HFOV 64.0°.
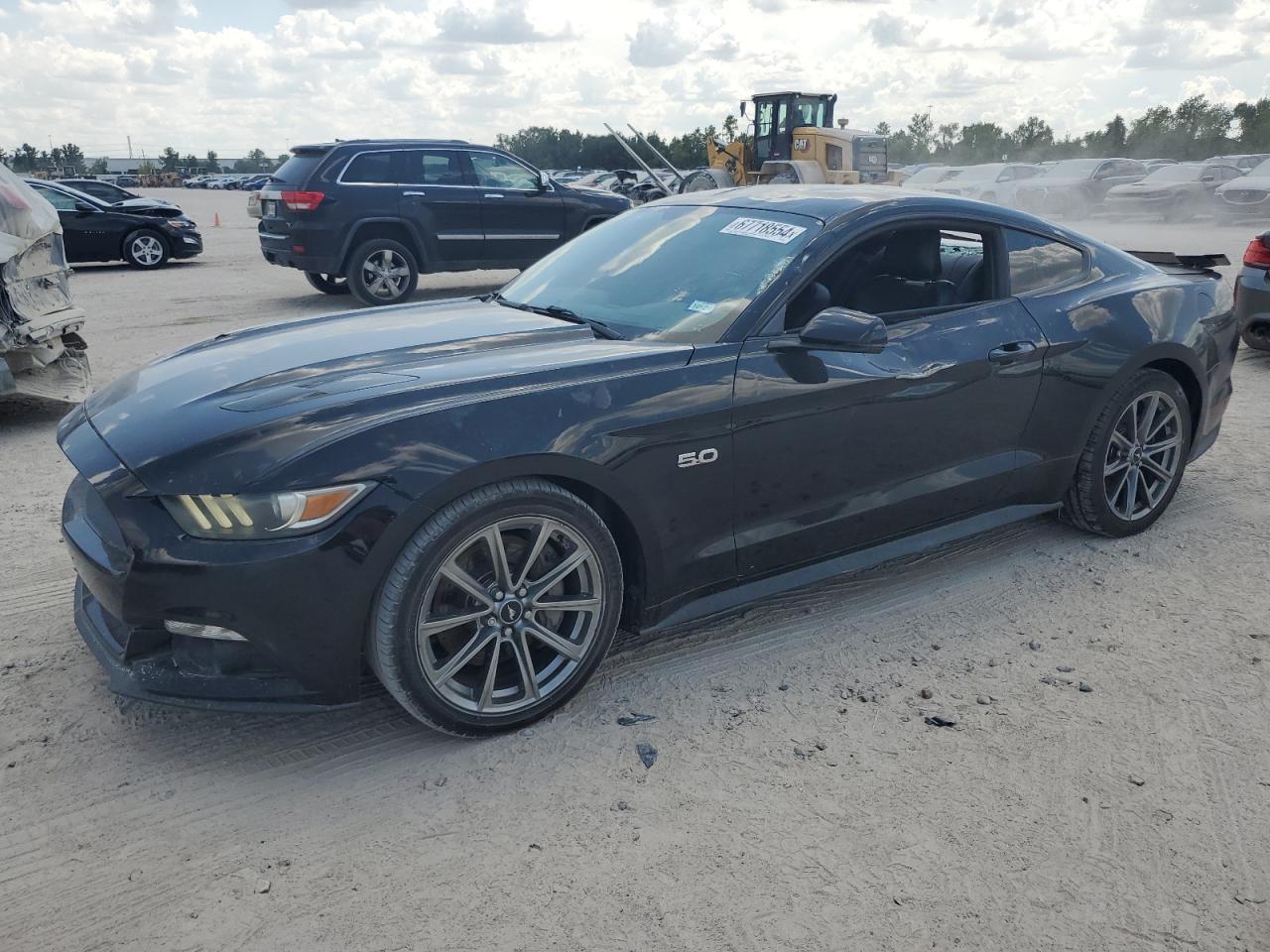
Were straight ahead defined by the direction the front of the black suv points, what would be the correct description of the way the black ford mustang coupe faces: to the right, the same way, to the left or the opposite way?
the opposite way

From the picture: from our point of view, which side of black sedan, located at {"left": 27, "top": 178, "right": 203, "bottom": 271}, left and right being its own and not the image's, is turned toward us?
right

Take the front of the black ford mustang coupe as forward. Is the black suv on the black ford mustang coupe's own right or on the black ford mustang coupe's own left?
on the black ford mustang coupe's own right

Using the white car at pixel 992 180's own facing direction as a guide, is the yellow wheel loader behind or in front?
in front

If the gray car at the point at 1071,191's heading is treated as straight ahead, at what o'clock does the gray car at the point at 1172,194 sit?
the gray car at the point at 1172,194 is roughly at 8 o'clock from the gray car at the point at 1071,191.

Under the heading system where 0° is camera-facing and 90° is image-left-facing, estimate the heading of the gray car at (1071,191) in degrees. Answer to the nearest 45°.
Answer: approximately 45°

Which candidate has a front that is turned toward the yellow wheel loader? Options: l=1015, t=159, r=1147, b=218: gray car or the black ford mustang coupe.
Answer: the gray car

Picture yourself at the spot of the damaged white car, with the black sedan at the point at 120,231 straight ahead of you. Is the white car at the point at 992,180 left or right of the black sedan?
right

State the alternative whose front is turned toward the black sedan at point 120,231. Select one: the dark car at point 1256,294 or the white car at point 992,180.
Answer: the white car

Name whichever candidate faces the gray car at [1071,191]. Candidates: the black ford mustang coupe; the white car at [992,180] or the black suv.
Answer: the black suv

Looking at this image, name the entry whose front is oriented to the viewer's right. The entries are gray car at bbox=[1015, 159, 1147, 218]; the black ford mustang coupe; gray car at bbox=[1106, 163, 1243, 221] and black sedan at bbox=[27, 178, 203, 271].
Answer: the black sedan

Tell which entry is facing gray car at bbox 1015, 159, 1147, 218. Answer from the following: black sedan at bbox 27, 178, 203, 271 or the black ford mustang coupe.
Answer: the black sedan

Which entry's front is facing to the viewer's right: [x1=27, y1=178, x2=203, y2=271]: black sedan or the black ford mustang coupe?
the black sedan

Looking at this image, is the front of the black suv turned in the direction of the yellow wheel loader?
yes

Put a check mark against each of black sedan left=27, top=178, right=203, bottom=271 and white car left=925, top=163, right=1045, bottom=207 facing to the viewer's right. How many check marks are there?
1

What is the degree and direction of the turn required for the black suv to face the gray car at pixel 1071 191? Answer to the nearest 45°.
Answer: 0° — it already faces it

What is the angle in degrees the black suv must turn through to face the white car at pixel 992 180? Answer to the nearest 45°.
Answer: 0° — it already faces it

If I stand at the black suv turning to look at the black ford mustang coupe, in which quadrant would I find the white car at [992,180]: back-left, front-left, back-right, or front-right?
back-left
